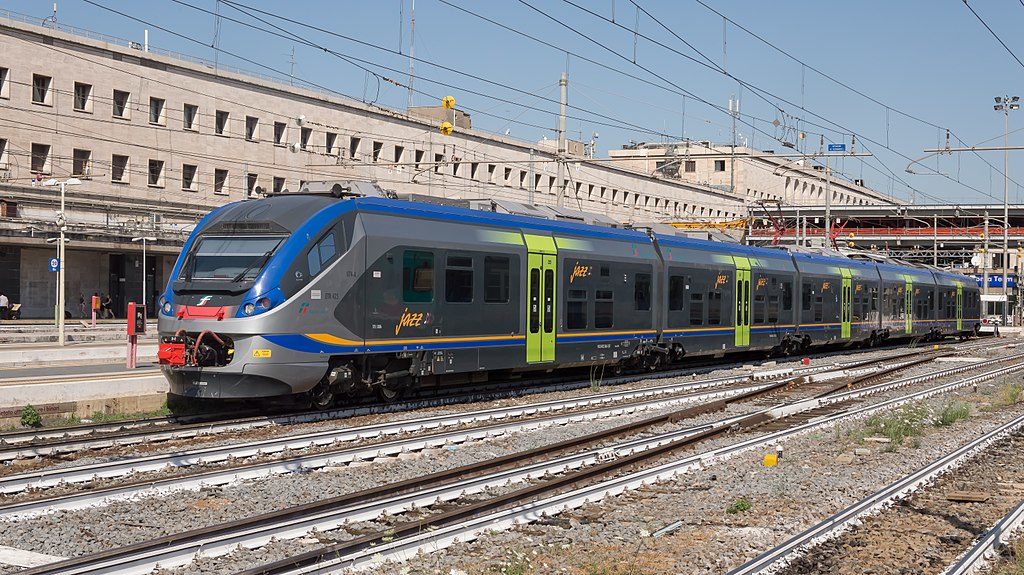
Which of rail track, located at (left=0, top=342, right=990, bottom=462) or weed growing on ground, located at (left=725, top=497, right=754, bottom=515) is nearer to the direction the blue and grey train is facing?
the rail track

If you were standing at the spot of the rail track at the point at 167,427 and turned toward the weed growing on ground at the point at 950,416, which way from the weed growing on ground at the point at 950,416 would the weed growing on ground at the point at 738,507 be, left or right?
right

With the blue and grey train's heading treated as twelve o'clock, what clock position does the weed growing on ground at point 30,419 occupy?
The weed growing on ground is roughly at 1 o'clock from the blue and grey train.

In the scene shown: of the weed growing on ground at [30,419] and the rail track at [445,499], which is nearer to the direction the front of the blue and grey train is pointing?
the weed growing on ground

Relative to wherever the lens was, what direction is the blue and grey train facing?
facing the viewer and to the left of the viewer

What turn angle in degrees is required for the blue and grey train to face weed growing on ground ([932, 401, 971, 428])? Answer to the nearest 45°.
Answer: approximately 135° to its left
